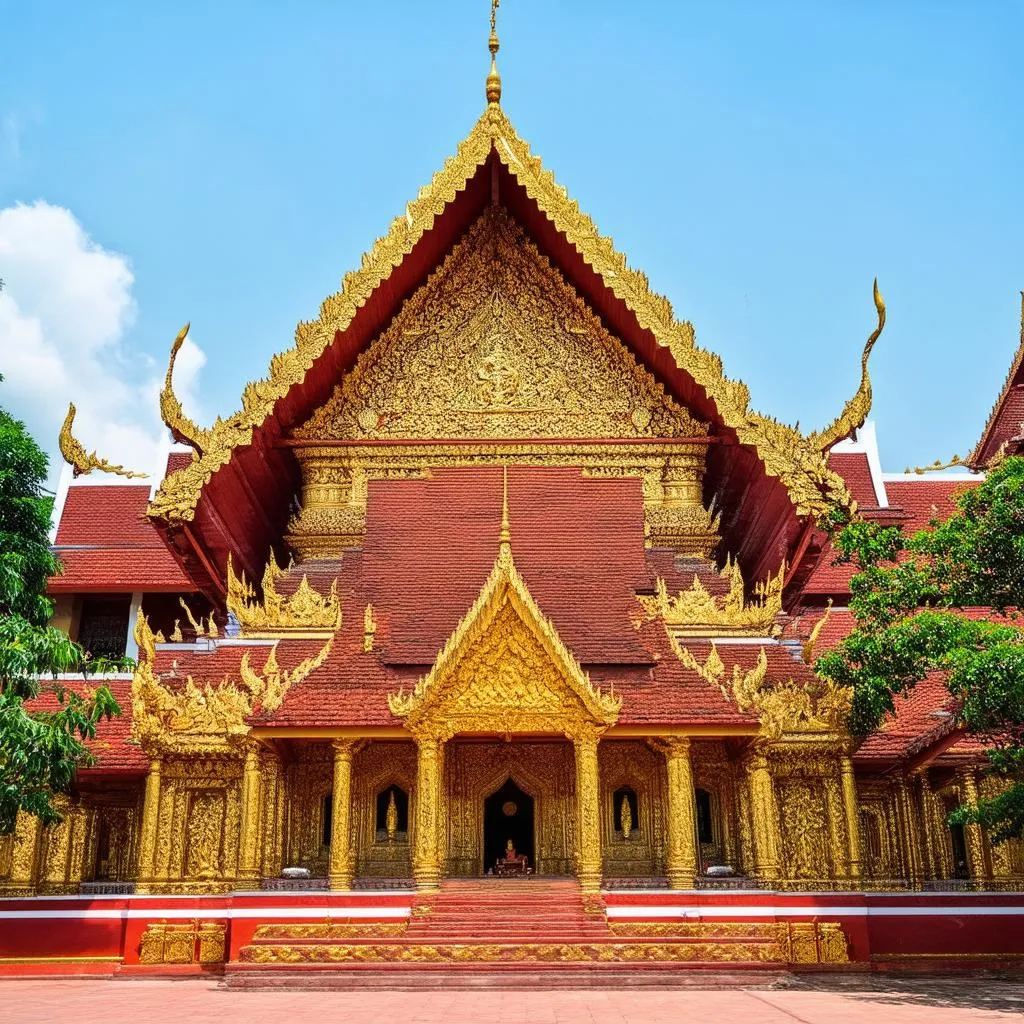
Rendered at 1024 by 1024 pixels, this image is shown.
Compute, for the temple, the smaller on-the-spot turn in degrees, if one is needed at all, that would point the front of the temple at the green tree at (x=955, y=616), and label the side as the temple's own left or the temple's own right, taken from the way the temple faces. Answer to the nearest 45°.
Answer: approximately 45° to the temple's own left

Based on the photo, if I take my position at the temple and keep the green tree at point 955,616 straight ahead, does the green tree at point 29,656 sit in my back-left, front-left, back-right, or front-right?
back-right

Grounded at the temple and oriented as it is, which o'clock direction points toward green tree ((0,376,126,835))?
The green tree is roughly at 2 o'clock from the temple.

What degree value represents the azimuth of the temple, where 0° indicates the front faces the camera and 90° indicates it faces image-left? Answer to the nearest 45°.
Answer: approximately 0°
